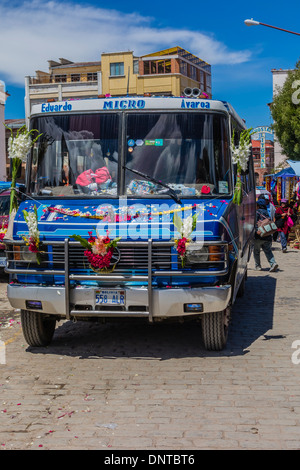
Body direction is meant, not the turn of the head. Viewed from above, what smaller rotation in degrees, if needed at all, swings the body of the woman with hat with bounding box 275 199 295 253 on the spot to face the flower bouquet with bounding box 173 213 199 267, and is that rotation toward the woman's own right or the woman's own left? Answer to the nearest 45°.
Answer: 0° — they already face it

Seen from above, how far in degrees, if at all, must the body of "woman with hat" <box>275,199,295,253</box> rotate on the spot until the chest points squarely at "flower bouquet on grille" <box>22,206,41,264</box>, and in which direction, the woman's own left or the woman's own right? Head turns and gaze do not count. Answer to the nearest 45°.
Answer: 0° — they already face it

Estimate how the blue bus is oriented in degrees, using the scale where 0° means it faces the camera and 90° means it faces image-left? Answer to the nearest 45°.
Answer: approximately 0°

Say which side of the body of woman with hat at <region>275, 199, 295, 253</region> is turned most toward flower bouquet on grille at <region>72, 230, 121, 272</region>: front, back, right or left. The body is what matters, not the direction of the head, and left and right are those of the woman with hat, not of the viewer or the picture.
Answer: front

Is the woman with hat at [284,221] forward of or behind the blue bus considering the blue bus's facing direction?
behind

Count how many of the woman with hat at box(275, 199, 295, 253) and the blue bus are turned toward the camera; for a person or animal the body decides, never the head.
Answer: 2

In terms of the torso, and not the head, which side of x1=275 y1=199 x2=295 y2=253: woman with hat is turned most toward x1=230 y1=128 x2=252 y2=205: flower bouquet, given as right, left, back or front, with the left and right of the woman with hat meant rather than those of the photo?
front
